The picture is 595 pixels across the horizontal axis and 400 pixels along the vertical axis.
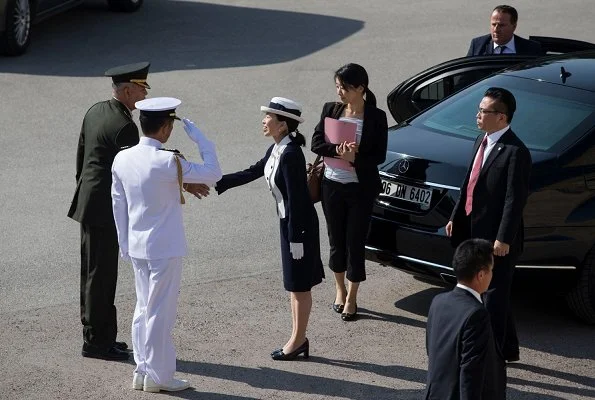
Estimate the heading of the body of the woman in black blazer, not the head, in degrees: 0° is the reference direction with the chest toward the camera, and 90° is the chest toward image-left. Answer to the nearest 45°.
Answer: approximately 45°

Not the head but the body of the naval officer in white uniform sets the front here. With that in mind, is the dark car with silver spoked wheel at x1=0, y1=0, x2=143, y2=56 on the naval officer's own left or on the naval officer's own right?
on the naval officer's own left

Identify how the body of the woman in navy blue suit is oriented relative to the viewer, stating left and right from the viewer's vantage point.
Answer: facing to the left of the viewer

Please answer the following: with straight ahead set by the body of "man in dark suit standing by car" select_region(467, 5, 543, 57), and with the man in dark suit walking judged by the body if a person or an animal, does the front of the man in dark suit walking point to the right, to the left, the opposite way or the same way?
the opposite way

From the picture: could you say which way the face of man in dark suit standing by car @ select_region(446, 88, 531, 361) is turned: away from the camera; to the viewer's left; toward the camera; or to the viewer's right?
to the viewer's left

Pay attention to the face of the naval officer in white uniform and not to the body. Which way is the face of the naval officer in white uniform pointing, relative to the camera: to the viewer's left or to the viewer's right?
to the viewer's right

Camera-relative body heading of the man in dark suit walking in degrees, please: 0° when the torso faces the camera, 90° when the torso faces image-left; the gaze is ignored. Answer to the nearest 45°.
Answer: approximately 225°

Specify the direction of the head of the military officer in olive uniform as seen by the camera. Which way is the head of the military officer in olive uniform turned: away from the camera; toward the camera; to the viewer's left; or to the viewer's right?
to the viewer's right

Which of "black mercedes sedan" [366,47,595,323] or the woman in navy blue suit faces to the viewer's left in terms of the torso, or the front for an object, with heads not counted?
the woman in navy blue suit

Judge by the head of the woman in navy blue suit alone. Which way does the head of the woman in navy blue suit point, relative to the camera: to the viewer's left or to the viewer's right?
to the viewer's left
